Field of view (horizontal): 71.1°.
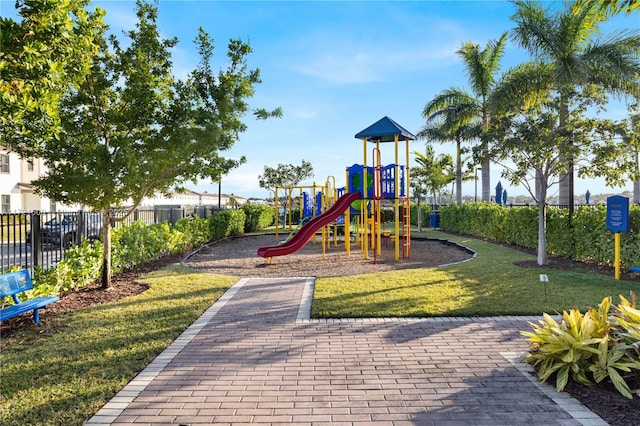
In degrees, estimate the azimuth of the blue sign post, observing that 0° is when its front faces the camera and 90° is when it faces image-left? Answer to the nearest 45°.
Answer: approximately 0°

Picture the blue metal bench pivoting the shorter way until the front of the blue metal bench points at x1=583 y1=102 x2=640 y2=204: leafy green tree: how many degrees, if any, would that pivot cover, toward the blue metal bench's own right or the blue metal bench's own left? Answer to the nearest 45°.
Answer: approximately 45° to the blue metal bench's own left

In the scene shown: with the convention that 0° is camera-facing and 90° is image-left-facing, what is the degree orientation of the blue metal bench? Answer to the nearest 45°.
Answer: approximately 315°

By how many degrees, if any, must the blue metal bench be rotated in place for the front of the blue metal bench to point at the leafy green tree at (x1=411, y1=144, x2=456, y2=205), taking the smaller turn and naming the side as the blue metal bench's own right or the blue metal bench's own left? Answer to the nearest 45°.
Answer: approximately 90° to the blue metal bench's own left

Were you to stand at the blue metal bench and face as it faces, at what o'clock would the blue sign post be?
The blue sign post is roughly at 11 o'clock from the blue metal bench.

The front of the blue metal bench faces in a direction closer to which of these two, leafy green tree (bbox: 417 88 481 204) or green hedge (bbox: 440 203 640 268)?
the green hedge
